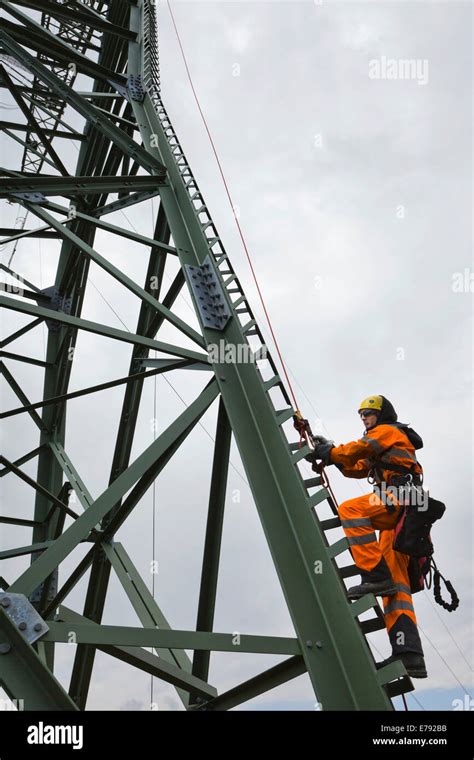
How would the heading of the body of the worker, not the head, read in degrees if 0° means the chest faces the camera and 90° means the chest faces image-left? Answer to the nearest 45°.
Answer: approximately 90°
